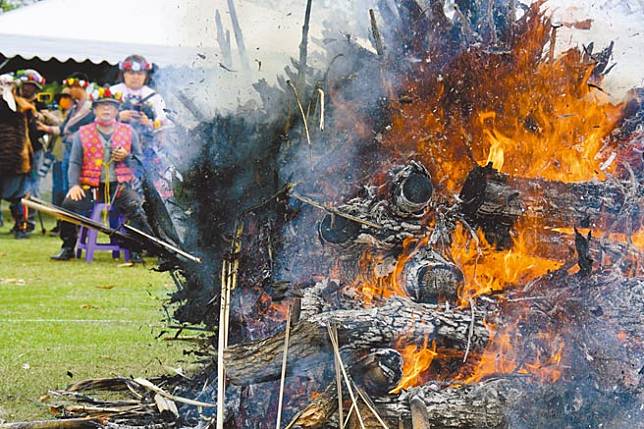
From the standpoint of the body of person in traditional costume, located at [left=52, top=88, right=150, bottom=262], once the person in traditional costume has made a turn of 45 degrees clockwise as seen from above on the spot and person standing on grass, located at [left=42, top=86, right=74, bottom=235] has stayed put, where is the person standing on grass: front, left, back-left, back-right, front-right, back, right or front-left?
back-right

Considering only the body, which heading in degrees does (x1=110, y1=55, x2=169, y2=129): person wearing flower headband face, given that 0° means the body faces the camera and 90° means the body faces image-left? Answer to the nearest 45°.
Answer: approximately 0°

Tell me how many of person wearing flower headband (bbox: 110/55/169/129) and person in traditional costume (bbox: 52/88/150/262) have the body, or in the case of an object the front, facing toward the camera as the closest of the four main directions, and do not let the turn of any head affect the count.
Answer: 2

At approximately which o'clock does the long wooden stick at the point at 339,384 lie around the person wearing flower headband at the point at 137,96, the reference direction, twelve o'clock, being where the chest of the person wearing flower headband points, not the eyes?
The long wooden stick is roughly at 12 o'clock from the person wearing flower headband.

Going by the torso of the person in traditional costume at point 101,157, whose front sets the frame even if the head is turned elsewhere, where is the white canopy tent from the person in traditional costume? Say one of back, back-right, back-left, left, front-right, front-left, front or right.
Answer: back

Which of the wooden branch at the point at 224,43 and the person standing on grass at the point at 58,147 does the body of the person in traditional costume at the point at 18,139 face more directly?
the wooden branch
